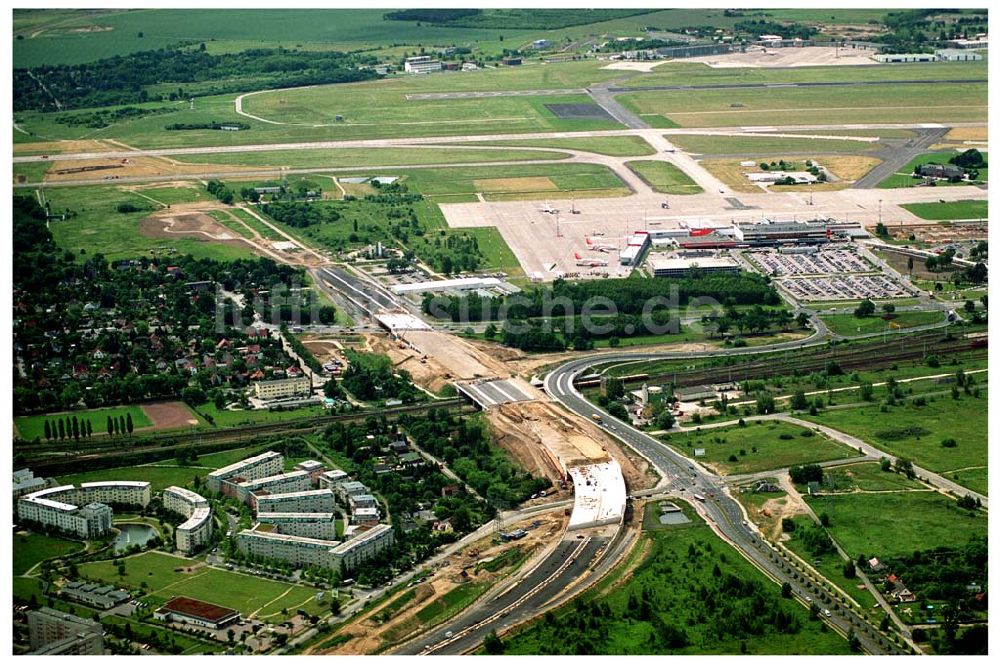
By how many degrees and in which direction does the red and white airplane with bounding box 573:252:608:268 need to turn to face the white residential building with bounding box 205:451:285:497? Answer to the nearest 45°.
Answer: approximately 90° to its right

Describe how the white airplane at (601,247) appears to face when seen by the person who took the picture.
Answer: facing to the right of the viewer

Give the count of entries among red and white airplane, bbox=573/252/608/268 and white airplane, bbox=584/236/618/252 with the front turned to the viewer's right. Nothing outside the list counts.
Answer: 2

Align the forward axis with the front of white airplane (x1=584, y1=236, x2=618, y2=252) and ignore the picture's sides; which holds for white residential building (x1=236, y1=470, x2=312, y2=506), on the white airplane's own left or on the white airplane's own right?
on the white airplane's own right

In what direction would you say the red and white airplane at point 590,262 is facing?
to the viewer's right

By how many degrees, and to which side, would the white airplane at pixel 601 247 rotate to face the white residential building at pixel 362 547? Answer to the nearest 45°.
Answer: approximately 90° to its right

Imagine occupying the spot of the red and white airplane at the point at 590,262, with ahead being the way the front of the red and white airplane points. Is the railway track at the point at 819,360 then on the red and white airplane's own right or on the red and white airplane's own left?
on the red and white airplane's own right
